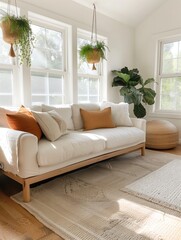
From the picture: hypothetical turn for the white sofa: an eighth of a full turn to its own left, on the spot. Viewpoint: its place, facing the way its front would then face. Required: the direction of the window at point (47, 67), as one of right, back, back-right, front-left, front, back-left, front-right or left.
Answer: left

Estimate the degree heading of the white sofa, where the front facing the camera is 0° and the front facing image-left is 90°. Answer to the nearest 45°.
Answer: approximately 315°

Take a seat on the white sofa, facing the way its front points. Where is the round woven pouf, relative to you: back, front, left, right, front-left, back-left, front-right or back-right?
left

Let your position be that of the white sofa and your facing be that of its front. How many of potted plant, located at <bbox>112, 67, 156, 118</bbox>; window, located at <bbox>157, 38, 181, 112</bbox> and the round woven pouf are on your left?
3

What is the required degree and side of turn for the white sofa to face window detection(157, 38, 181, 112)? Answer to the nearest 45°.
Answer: approximately 90° to its left

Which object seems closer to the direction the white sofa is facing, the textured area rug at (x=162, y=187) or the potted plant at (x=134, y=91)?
the textured area rug
